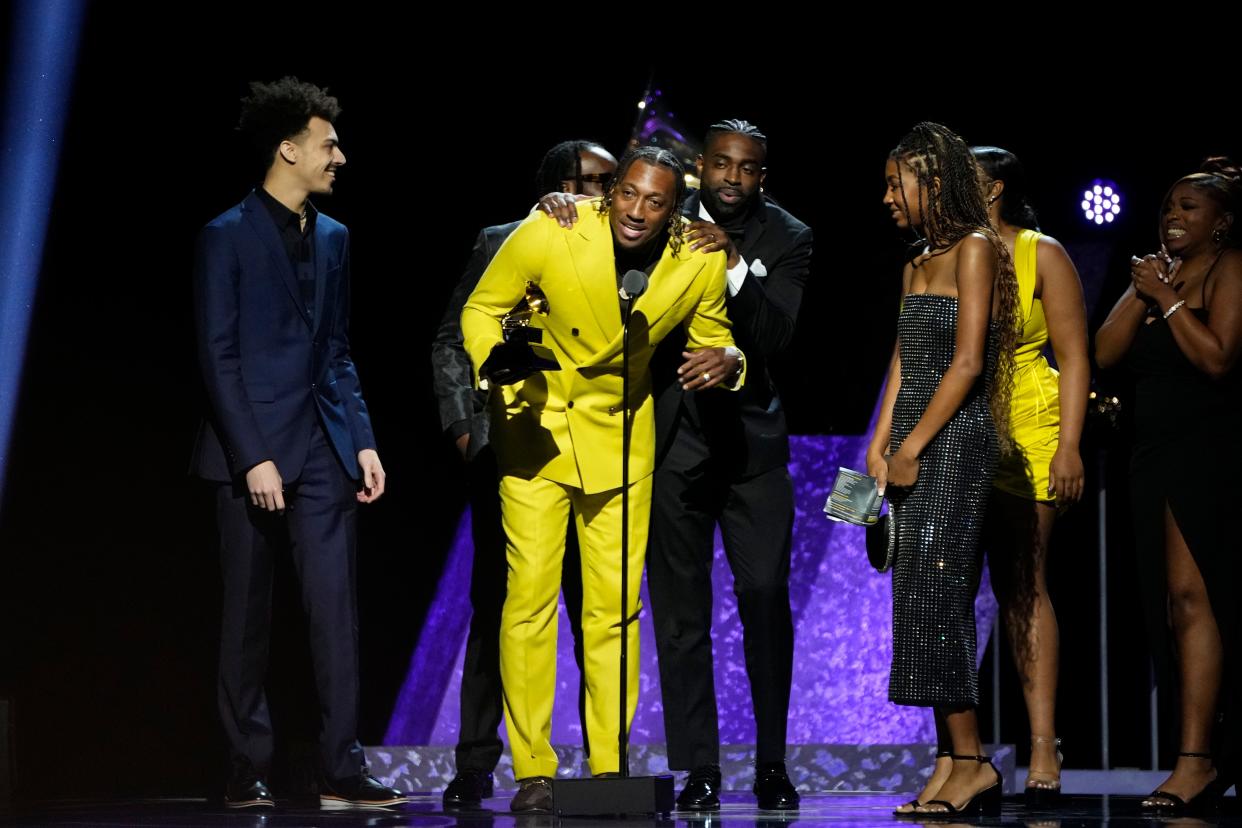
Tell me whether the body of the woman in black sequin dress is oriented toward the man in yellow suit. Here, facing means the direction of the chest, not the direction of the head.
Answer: yes

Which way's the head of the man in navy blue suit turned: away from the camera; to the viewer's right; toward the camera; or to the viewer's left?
to the viewer's right

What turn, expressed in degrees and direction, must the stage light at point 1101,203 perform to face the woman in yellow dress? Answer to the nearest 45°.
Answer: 0° — it already faces them

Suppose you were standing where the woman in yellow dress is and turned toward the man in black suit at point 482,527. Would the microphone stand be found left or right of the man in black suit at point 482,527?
left

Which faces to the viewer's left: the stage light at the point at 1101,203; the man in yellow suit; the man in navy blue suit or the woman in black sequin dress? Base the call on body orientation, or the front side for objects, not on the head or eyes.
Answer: the woman in black sequin dress

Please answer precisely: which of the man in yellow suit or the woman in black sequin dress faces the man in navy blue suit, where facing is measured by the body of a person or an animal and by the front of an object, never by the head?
the woman in black sequin dress

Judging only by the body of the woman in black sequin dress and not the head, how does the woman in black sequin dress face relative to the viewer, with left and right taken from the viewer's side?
facing to the left of the viewer

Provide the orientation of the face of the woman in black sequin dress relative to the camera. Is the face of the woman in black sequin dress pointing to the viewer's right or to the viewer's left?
to the viewer's left

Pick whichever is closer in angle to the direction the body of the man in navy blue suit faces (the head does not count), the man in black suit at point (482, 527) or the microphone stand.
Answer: the microphone stand
